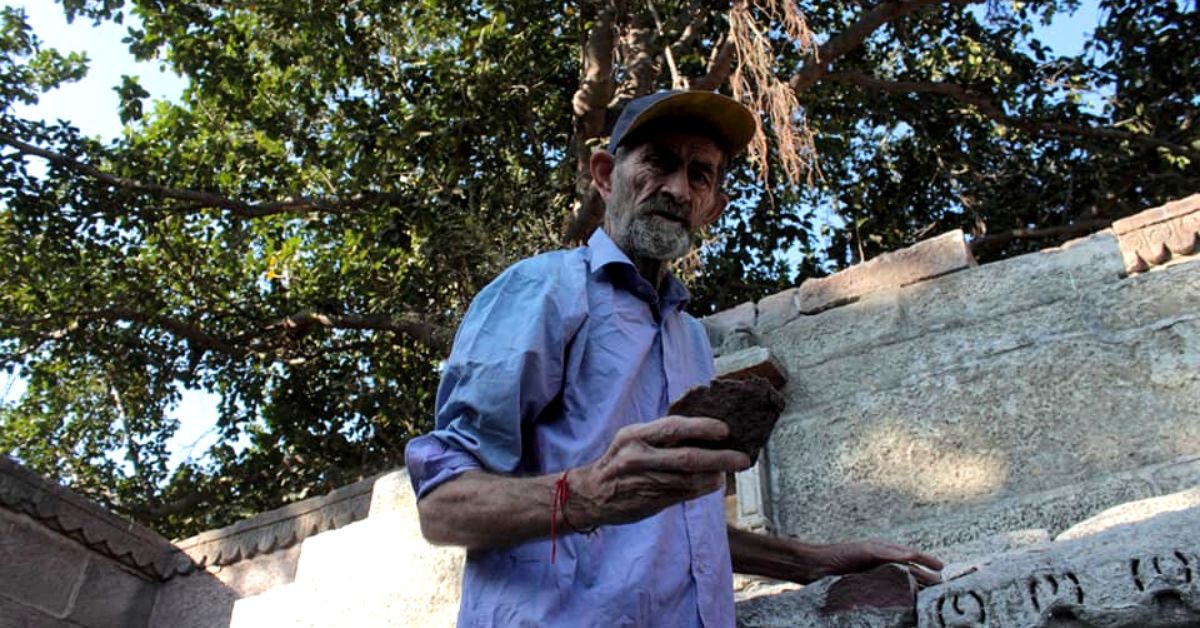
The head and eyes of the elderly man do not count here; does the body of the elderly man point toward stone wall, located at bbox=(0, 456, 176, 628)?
no

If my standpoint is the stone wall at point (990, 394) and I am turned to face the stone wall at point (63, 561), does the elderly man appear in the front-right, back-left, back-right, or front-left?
front-left

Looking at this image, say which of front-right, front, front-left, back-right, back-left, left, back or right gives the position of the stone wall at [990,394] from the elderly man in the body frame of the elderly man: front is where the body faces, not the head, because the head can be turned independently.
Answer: left

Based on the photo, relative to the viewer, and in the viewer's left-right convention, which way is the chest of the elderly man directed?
facing the viewer and to the right of the viewer

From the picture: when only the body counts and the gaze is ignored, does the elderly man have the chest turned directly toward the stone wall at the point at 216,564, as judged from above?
no
